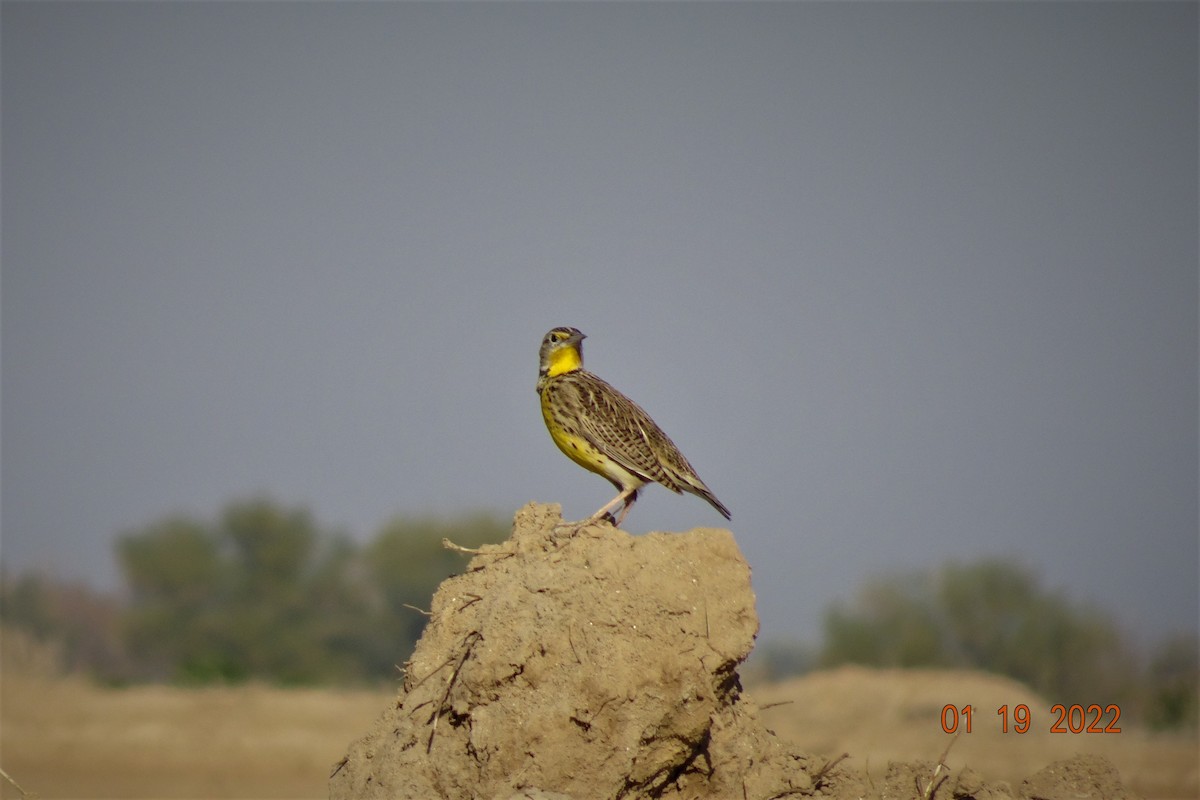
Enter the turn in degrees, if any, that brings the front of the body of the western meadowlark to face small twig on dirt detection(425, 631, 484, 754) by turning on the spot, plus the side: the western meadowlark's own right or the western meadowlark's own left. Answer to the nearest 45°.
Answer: approximately 45° to the western meadowlark's own left

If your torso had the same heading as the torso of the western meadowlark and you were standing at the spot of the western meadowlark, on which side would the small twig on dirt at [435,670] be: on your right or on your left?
on your left

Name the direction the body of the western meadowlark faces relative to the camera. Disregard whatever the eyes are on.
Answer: to the viewer's left

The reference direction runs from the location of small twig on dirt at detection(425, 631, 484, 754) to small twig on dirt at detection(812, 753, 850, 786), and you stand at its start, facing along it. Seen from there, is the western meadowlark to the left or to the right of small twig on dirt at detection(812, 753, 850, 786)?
left

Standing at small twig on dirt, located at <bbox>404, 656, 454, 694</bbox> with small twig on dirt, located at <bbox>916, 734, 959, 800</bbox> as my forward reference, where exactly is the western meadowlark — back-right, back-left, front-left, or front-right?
front-left
